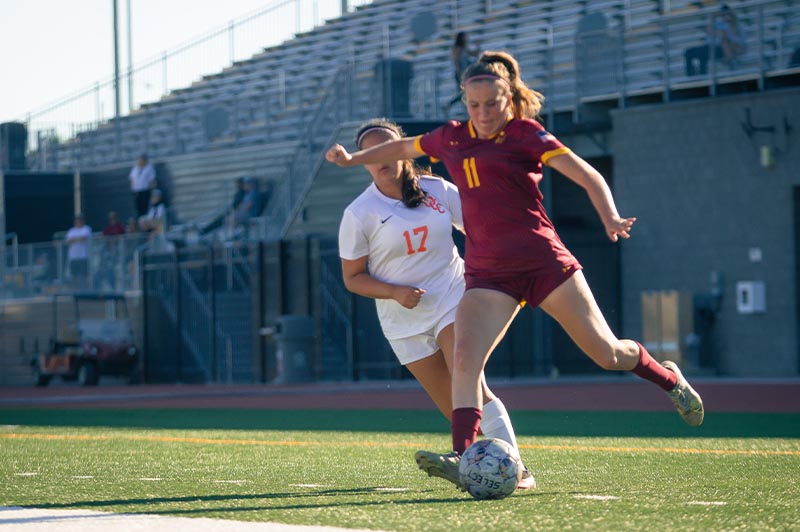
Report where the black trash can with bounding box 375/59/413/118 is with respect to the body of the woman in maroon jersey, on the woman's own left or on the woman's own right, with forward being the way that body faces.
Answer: on the woman's own right

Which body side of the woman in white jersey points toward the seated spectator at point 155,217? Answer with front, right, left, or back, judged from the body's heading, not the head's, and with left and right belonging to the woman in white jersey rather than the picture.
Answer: back

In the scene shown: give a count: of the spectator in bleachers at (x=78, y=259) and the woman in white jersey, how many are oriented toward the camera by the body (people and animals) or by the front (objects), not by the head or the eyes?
2

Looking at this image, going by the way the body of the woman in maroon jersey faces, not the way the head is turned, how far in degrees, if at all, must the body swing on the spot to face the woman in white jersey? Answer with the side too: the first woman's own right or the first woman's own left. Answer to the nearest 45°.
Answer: approximately 90° to the first woman's own right

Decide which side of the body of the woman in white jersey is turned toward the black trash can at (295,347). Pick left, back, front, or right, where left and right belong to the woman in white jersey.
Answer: back

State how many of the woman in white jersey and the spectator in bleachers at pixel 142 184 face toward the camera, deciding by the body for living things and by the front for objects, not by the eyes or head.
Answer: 2

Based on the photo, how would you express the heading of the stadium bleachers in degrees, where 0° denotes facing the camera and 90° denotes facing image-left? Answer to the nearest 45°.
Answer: approximately 45°

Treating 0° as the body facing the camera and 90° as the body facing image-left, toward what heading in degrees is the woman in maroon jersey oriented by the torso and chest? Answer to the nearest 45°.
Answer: approximately 45°

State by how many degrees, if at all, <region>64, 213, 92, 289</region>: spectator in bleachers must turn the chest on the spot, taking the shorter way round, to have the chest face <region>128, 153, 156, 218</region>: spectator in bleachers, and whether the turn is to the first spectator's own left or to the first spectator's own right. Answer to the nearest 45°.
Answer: approximately 135° to the first spectator's own left

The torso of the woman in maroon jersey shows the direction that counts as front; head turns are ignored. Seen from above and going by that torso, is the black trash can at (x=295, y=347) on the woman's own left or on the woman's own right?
on the woman's own right

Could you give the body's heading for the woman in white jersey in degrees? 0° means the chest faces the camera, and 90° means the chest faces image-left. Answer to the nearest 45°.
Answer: approximately 0°
